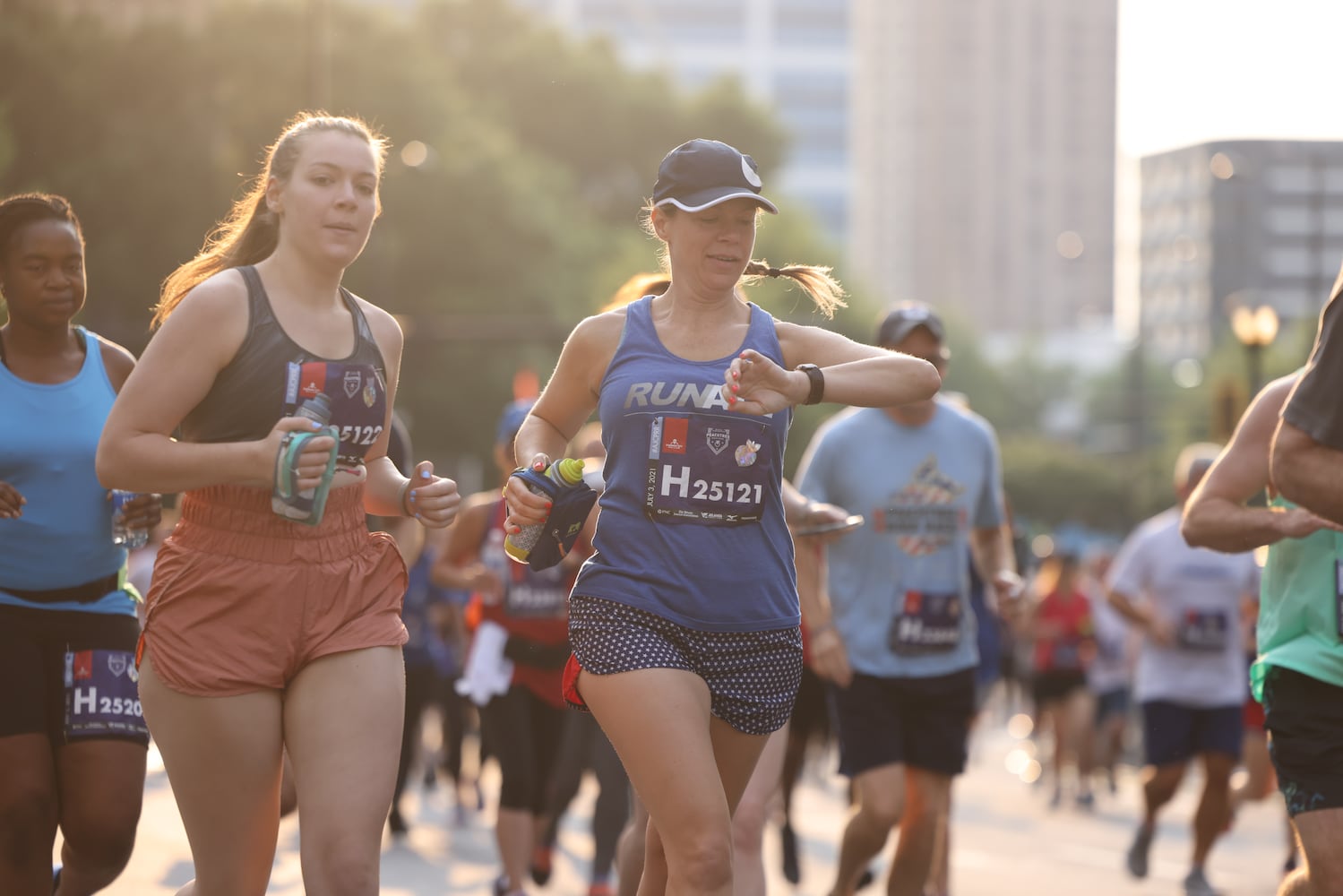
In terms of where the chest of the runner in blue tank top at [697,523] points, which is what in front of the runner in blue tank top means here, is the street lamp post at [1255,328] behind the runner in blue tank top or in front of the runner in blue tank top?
behind

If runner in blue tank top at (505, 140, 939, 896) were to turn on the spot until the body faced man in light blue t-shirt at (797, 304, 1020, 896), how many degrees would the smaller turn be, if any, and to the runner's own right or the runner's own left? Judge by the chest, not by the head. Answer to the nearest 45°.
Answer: approximately 180°

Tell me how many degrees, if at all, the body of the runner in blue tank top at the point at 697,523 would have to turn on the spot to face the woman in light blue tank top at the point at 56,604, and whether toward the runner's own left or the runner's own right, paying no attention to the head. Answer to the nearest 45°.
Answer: approximately 90° to the runner's own right

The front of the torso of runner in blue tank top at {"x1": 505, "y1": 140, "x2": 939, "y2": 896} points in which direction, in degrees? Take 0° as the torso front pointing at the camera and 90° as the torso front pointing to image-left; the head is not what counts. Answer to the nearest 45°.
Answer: approximately 0°
